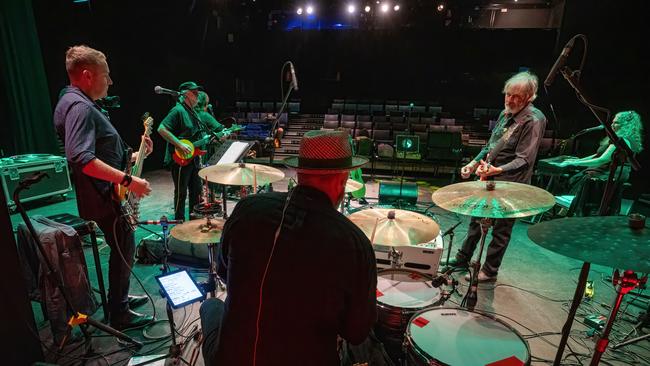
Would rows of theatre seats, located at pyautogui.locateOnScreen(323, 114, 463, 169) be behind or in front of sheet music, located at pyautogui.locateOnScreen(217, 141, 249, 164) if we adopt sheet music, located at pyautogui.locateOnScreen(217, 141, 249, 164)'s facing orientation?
behind

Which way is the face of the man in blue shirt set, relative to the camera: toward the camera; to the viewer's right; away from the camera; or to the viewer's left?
to the viewer's right

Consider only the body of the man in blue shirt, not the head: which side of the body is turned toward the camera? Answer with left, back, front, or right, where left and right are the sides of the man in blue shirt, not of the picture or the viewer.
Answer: right

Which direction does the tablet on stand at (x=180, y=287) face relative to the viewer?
toward the camera

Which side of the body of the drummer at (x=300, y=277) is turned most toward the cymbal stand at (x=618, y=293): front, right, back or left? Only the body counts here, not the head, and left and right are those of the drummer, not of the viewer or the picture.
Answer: right

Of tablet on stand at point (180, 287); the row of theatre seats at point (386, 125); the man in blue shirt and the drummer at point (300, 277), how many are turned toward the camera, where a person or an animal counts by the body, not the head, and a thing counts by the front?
2

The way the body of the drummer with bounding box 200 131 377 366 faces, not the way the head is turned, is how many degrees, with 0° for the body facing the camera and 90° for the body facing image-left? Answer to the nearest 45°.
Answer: approximately 180°

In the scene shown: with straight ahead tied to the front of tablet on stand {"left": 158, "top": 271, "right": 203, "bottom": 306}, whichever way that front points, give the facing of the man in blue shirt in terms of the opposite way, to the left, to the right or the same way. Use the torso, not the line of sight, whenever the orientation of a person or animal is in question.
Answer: to the left

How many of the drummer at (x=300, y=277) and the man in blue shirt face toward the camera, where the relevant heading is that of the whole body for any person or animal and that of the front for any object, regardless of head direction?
0

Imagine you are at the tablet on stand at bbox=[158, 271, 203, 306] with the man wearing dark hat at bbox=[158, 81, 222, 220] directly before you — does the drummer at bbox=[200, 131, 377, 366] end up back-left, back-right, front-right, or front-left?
back-right

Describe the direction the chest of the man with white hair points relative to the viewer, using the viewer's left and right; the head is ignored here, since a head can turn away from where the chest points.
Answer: facing the viewer and to the left of the viewer

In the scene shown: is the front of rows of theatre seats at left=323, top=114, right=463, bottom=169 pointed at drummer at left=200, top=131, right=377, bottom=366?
yes

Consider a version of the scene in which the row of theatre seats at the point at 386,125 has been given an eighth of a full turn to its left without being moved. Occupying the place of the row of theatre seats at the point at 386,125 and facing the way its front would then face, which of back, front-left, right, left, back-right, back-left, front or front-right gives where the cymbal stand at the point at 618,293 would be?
front-right

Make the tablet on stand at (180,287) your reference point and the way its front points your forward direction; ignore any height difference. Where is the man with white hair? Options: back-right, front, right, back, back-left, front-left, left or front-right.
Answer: left

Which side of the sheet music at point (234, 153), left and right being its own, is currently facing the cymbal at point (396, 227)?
left

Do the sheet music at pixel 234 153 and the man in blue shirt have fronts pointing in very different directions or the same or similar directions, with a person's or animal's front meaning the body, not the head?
very different directions

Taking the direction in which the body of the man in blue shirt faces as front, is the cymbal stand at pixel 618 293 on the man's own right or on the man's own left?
on the man's own right

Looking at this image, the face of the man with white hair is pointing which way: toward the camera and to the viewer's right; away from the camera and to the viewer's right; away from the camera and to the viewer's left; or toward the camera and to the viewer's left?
toward the camera and to the viewer's left

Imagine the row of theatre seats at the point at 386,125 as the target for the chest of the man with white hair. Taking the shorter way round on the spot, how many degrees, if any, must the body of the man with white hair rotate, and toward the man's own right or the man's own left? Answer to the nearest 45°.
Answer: approximately 90° to the man's own right
